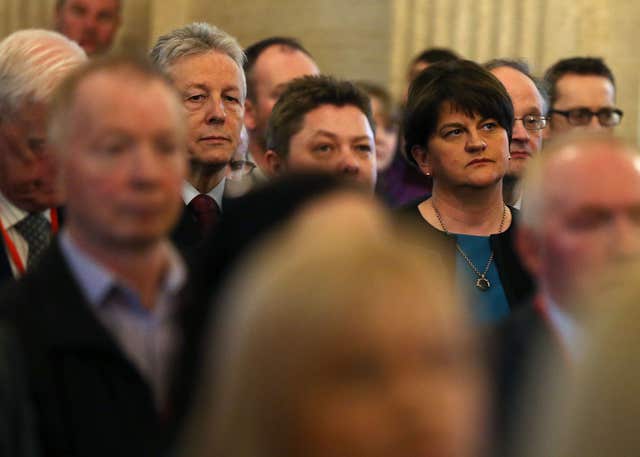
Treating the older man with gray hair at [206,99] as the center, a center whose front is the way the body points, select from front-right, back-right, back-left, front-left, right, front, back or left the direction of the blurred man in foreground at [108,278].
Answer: front

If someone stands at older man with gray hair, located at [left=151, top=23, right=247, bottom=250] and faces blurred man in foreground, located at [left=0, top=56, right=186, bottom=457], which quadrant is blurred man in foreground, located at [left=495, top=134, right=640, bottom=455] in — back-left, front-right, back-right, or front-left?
front-left

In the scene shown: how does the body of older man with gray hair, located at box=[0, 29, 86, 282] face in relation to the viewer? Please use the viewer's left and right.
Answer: facing the viewer and to the right of the viewer

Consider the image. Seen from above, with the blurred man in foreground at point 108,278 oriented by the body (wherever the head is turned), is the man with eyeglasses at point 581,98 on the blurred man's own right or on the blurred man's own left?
on the blurred man's own left

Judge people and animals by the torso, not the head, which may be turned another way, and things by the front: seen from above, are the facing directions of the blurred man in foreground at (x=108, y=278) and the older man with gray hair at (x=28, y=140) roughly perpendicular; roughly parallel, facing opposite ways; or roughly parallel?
roughly parallel

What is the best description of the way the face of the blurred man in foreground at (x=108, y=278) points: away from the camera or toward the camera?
toward the camera

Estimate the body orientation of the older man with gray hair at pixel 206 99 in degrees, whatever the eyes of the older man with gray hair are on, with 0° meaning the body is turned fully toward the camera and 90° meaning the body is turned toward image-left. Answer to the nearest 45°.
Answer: approximately 0°

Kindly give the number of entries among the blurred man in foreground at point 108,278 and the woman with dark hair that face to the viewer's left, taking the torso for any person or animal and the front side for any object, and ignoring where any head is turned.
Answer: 0

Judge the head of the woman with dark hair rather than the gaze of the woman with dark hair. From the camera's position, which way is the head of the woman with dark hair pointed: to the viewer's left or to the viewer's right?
to the viewer's right

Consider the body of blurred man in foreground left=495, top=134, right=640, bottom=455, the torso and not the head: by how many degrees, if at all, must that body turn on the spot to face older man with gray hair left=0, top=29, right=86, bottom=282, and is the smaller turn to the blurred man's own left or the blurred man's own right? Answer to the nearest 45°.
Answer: approximately 135° to the blurred man's own right

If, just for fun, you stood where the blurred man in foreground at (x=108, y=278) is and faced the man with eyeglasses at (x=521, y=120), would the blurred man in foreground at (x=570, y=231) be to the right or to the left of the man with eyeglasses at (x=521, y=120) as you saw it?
right
